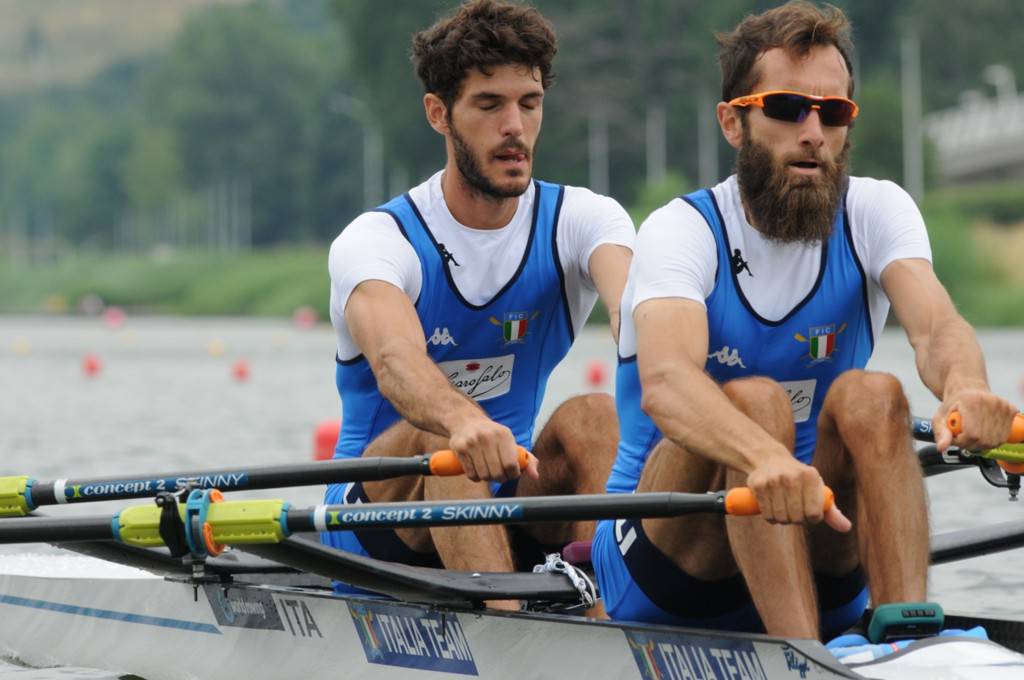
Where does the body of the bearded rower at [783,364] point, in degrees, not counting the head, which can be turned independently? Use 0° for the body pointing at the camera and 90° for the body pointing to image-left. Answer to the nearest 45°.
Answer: approximately 315°

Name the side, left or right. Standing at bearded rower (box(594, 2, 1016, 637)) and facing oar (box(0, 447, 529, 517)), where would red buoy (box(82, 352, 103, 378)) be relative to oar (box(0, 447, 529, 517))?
right

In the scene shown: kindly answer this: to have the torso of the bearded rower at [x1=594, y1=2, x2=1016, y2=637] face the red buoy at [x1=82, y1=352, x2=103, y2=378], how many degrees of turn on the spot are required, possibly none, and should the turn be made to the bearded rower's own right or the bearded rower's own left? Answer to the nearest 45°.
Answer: approximately 180°

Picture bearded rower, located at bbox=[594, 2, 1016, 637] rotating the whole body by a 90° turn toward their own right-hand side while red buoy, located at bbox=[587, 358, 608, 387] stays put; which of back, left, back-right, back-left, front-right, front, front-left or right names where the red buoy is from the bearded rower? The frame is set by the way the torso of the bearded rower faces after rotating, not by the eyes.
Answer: back-right

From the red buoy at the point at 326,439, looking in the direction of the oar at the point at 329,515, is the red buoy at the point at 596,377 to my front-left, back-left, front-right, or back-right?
back-left
